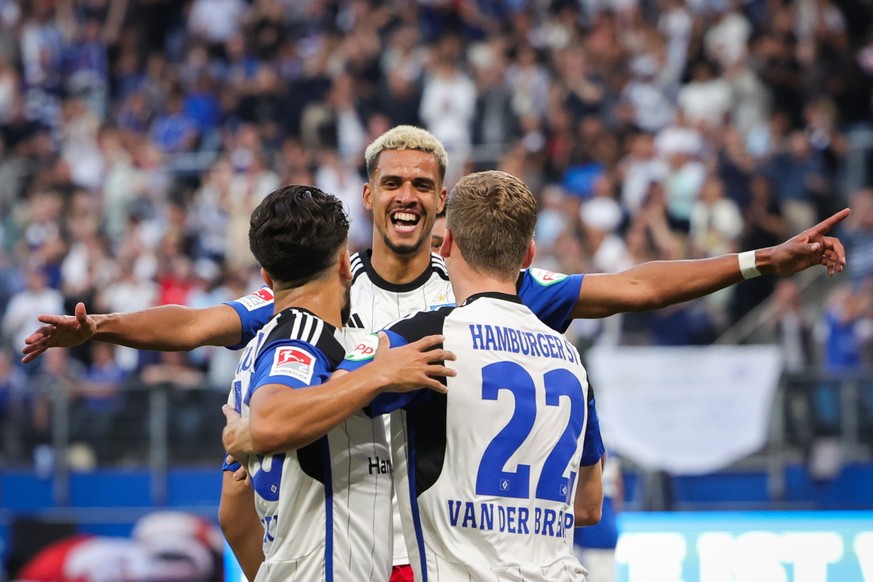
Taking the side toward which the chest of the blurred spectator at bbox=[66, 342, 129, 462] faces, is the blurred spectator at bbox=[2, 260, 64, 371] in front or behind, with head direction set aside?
behind

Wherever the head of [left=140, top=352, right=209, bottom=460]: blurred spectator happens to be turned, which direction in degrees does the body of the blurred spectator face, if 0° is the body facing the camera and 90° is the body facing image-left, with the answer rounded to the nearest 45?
approximately 0°

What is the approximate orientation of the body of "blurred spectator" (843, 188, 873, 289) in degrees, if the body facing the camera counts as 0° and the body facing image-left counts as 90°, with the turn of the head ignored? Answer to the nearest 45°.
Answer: approximately 0°

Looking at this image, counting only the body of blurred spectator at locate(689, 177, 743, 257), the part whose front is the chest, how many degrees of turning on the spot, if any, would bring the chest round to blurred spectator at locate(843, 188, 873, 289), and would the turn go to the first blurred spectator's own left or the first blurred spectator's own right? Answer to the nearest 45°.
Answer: approximately 90° to the first blurred spectator's own left

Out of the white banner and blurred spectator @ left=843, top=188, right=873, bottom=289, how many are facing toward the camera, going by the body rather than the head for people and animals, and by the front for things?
2
